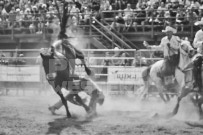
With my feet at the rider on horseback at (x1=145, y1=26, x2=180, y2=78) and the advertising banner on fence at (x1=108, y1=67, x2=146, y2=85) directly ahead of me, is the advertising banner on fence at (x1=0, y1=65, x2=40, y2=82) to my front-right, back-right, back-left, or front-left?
front-left

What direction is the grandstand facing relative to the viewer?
toward the camera

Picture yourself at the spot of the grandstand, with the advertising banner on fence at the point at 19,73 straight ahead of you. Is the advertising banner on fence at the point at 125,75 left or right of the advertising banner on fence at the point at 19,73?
left

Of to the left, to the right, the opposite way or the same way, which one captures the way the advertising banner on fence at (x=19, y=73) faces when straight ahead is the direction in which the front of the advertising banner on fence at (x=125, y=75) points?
the same way

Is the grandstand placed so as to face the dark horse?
yes

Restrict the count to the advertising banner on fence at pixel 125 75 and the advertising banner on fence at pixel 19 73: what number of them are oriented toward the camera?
2

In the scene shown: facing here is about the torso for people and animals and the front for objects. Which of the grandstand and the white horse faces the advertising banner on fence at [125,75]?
the grandstand

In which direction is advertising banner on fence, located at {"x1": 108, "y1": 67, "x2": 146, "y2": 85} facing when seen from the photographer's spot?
facing the viewer

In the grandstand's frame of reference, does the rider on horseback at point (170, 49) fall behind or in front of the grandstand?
in front

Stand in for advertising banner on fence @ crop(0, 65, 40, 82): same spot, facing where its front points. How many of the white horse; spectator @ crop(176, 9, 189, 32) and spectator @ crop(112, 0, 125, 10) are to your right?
0

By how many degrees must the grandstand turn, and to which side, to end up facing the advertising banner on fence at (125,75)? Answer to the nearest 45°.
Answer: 0° — it already faces it

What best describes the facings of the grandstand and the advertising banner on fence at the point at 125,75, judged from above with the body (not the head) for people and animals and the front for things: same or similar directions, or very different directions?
same or similar directions

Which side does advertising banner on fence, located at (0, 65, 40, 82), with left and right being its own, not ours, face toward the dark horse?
front

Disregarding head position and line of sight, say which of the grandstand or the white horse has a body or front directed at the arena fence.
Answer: the grandstand
